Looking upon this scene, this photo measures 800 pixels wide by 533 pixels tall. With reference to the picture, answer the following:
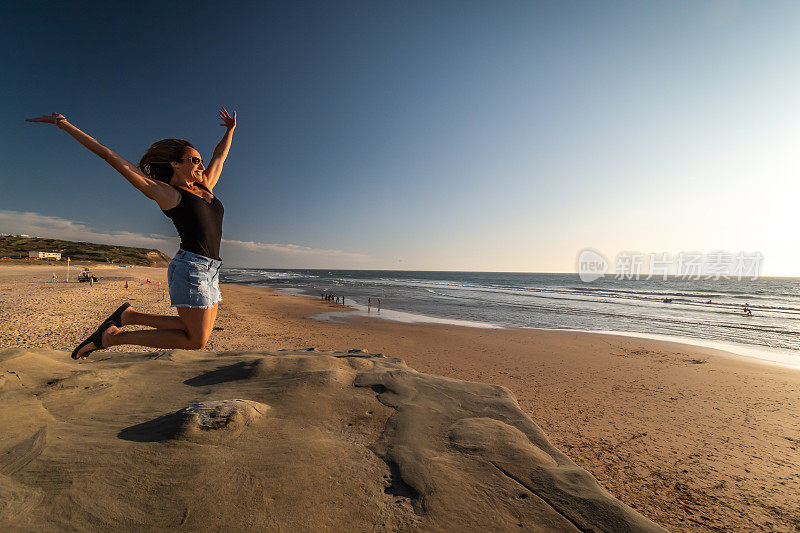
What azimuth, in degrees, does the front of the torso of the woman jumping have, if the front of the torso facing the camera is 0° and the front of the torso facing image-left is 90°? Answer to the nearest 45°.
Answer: approximately 315°

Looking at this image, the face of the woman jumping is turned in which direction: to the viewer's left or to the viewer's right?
to the viewer's right
